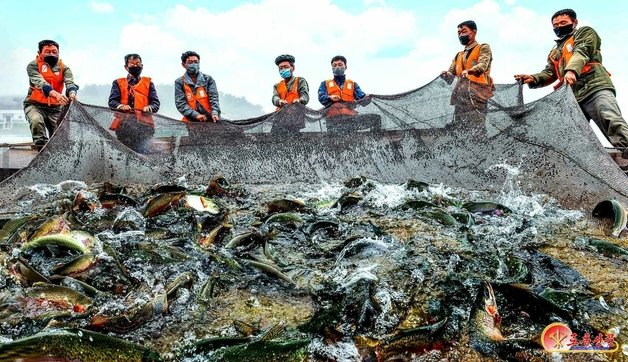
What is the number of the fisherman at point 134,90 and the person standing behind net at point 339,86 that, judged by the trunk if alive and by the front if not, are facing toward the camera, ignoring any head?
2

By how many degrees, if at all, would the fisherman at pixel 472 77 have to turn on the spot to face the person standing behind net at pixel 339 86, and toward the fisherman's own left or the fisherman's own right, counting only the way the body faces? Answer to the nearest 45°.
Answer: approximately 90° to the fisherman's own right

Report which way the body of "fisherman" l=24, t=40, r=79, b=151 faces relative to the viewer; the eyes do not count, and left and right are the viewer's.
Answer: facing the viewer and to the right of the viewer

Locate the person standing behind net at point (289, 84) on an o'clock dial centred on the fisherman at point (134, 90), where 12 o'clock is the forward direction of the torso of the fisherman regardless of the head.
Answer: The person standing behind net is roughly at 9 o'clock from the fisherman.

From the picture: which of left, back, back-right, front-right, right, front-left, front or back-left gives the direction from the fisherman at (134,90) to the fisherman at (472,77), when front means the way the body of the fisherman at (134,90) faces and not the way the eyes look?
front-left

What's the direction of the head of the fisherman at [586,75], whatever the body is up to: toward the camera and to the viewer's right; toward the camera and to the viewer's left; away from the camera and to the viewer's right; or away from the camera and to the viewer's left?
toward the camera and to the viewer's left

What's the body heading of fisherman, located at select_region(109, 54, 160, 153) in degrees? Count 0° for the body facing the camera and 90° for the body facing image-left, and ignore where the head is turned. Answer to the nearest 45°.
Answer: approximately 0°

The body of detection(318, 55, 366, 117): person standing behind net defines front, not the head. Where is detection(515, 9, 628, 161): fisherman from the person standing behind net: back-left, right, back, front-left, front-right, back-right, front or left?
front-left

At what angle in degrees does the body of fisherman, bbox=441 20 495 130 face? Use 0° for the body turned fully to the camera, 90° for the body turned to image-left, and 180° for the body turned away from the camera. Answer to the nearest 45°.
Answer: approximately 45°
